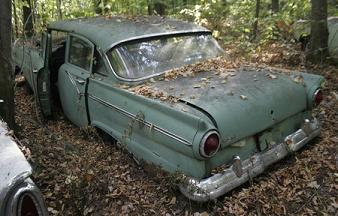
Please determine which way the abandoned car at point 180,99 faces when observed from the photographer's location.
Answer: facing away from the viewer and to the left of the viewer

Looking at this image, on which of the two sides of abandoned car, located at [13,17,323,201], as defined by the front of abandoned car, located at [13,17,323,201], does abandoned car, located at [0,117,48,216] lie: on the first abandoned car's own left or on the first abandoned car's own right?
on the first abandoned car's own left
